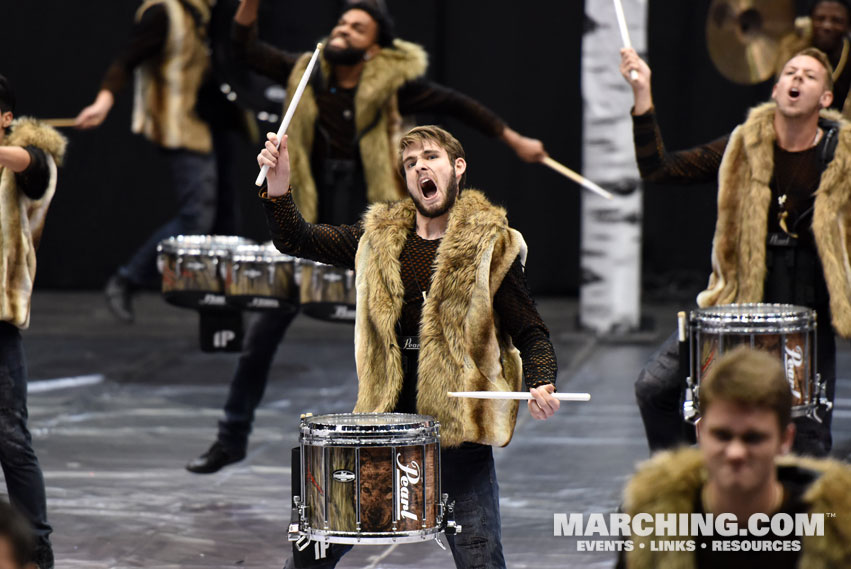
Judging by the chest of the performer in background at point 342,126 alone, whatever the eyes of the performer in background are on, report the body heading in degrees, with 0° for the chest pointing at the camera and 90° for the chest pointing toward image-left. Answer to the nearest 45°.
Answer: approximately 45°

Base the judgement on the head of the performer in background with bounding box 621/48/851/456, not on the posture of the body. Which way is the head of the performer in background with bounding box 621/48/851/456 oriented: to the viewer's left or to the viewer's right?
to the viewer's left

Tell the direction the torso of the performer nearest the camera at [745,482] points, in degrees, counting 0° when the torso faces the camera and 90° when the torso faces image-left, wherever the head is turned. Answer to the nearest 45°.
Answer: approximately 0°

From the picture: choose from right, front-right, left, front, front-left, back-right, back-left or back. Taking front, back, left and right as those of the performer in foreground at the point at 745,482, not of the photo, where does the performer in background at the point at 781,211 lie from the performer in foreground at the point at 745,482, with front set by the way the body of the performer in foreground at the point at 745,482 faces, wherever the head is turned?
back
